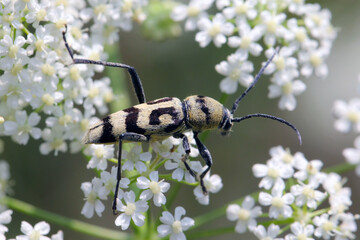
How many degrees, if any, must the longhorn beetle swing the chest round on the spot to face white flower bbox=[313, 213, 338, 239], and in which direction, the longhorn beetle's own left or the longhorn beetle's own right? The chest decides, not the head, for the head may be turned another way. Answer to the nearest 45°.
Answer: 0° — it already faces it

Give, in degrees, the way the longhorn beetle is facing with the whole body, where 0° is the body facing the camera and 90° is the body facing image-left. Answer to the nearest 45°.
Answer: approximately 270°

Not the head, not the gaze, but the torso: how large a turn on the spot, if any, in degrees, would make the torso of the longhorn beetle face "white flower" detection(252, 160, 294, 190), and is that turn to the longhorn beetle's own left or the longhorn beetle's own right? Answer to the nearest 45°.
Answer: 0° — it already faces it

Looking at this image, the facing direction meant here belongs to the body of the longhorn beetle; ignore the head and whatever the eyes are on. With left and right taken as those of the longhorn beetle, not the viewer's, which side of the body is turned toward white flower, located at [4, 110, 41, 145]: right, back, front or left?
back

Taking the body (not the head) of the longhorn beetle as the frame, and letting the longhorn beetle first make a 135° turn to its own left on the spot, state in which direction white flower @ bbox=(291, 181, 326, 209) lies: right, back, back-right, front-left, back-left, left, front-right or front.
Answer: back-right

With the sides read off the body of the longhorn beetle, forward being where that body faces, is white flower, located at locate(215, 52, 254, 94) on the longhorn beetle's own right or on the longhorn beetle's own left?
on the longhorn beetle's own left

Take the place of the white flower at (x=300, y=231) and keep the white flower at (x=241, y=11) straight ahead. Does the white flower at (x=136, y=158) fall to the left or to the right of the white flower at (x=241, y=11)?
left
